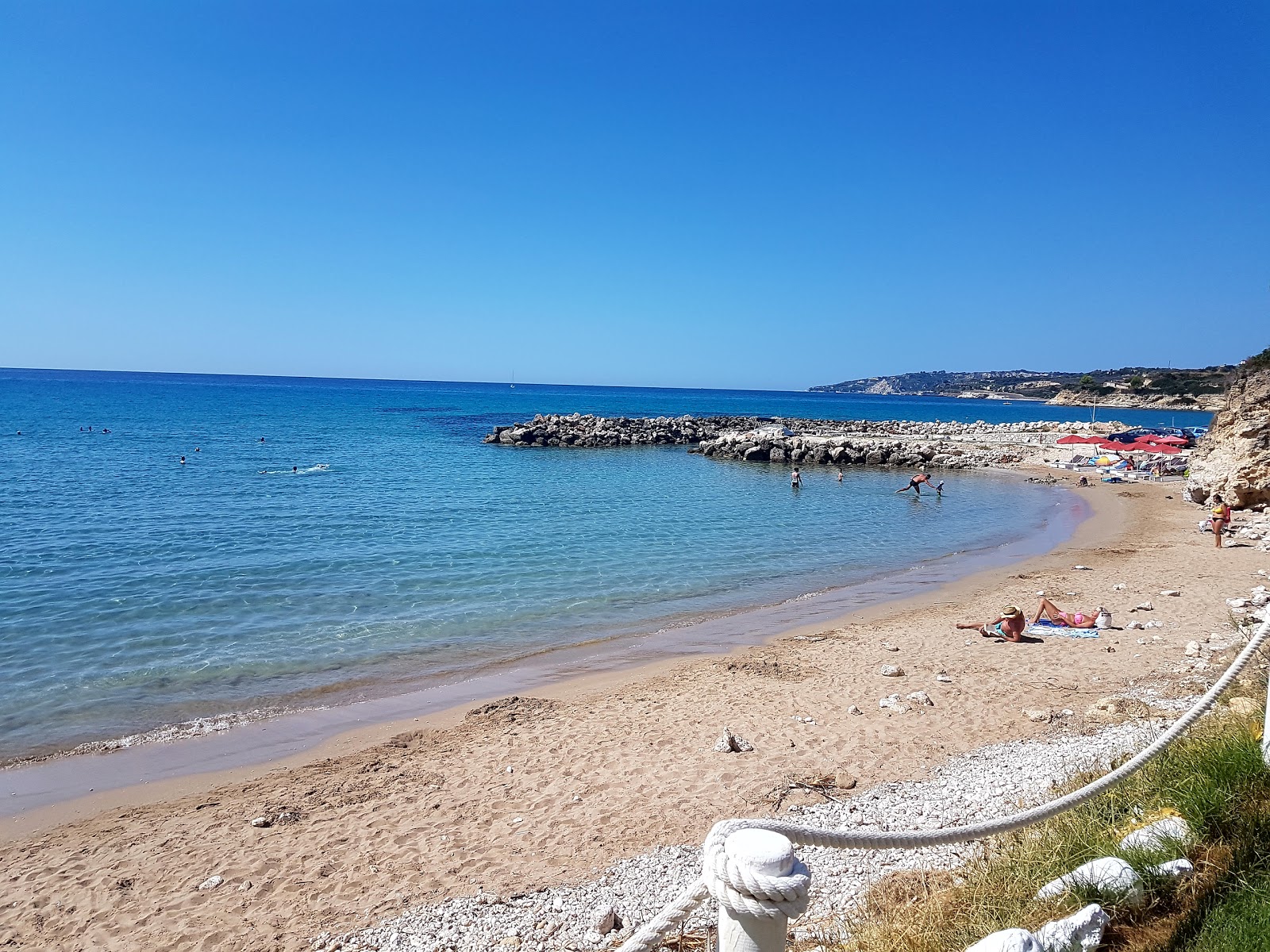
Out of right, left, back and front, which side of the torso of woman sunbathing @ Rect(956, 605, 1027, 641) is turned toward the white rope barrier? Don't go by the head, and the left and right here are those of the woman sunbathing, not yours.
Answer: front

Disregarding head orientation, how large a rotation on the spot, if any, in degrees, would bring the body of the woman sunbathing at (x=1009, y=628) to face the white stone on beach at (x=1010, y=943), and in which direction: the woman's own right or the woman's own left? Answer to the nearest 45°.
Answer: approximately 90° to the woman's own left

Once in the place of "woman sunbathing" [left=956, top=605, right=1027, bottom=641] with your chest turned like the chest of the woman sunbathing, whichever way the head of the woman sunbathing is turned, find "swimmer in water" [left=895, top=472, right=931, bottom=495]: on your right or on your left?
on your right

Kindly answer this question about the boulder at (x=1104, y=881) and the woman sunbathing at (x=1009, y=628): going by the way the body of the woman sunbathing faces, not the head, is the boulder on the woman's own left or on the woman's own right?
on the woman's own left

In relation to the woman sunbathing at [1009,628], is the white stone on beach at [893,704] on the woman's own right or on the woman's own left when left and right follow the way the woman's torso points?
on the woman's own left

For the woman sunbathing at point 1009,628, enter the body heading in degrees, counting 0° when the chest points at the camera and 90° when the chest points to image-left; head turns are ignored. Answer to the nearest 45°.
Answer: approximately 90°

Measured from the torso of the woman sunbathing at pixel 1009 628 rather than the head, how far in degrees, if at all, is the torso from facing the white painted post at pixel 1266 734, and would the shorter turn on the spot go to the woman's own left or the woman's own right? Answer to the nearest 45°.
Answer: approximately 90° to the woman's own left

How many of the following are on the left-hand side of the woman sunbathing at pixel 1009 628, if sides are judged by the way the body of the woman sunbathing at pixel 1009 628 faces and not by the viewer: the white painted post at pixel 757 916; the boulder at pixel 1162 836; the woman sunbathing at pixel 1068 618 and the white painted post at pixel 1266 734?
3

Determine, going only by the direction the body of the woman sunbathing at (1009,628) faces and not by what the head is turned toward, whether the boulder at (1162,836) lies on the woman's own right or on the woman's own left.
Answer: on the woman's own left

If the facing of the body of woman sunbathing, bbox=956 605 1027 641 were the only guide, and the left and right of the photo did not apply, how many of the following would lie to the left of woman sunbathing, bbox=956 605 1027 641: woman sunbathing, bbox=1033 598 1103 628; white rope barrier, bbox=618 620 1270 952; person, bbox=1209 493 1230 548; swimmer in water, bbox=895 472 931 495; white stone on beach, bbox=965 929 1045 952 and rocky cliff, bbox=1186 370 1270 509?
2

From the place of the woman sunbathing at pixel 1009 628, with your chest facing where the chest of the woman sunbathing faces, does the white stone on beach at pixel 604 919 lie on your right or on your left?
on your left

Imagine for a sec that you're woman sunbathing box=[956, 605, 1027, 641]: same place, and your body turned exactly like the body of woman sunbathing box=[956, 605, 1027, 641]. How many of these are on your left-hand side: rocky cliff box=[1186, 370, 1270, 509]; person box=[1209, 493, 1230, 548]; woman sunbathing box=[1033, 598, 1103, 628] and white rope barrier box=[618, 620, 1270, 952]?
1

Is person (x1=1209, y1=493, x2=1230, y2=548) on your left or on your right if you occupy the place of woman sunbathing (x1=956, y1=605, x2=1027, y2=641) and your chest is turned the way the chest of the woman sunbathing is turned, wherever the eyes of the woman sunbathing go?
on your right

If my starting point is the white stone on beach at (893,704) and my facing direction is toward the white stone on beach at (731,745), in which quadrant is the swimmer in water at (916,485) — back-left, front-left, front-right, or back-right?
back-right

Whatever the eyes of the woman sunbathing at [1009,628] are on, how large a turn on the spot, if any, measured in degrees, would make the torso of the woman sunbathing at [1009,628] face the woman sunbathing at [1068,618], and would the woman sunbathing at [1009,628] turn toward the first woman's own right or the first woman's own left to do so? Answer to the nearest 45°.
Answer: approximately 135° to the first woman's own right

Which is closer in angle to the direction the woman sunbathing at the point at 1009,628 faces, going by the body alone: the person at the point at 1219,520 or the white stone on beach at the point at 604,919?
the white stone on beach
